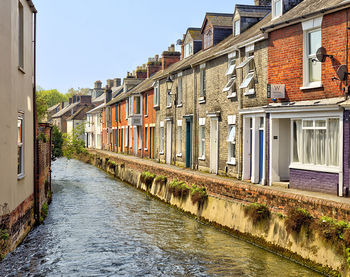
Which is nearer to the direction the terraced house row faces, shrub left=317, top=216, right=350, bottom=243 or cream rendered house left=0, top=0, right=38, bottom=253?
the cream rendered house

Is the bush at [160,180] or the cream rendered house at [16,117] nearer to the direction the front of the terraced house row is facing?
the cream rendered house

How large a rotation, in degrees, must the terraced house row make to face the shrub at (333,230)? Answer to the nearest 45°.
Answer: approximately 45° to its left

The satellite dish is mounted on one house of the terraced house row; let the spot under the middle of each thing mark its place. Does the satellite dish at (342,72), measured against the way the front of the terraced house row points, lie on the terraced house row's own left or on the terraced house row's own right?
on the terraced house row's own left

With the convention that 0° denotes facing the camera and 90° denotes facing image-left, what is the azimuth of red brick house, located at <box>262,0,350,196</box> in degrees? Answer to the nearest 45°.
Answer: approximately 45°

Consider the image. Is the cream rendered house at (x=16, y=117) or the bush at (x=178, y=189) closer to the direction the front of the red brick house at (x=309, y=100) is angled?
the cream rendered house

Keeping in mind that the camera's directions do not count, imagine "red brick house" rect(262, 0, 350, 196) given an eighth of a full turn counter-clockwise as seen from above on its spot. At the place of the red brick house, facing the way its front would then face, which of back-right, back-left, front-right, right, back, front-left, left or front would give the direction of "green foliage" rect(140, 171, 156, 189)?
back-right

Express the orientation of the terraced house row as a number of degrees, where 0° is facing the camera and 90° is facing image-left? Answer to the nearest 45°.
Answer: approximately 45°

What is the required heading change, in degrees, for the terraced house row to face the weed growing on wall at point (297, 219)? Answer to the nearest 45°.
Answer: approximately 45° to its left

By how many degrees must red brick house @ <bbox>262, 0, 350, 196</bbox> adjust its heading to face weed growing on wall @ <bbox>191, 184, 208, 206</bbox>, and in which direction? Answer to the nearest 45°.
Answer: approximately 45° to its right

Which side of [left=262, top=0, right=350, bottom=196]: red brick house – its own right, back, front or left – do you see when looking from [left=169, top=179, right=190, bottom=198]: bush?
right

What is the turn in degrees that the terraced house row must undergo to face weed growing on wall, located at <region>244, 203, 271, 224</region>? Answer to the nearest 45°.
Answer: approximately 45° to its left

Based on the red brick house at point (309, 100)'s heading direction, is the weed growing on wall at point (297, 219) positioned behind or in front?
in front
